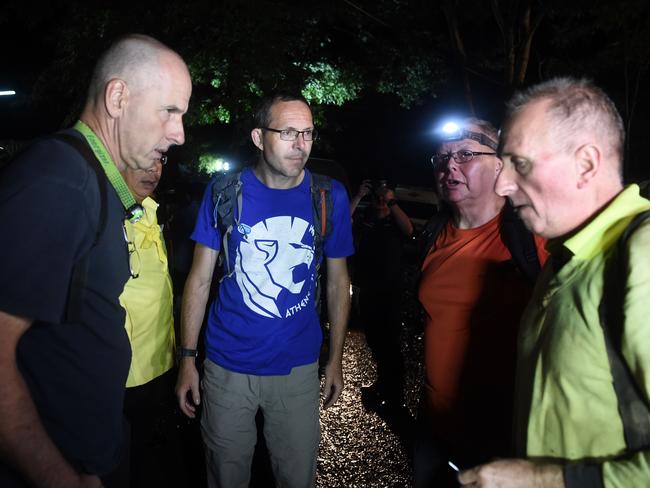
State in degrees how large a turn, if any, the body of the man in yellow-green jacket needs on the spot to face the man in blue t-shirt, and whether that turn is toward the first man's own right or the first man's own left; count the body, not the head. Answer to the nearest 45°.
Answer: approximately 45° to the first man's own right

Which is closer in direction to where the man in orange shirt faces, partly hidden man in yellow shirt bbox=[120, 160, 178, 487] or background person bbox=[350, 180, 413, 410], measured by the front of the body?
the partly hidden man in yellow shirt

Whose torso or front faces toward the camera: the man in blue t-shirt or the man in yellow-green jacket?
the man in blue t-shirt

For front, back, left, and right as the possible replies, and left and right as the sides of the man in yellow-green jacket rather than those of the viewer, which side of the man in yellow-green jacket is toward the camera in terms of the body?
left

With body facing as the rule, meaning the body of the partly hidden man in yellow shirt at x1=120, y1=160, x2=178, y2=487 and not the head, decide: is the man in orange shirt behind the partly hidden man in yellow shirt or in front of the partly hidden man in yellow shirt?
in front

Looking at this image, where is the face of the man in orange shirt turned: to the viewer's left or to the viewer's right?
to the viewer's left

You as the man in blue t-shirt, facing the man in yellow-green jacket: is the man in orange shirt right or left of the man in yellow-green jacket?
left

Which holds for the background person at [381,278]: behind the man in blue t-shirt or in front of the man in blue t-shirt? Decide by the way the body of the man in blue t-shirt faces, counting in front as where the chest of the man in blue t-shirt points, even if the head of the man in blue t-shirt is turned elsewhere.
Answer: behind

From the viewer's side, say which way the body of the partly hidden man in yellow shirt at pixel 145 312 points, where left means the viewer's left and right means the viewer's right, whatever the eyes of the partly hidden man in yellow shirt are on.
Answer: facing the viewer and to the right of the viewer

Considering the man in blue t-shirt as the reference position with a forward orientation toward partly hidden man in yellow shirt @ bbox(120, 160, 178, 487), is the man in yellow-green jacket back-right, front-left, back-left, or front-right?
back-left

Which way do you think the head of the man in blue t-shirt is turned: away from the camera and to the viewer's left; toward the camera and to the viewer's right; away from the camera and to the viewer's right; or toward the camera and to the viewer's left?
toward the camera and to the viewer's right

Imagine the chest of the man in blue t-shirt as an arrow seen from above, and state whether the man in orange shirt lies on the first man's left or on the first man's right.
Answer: on the first man's left

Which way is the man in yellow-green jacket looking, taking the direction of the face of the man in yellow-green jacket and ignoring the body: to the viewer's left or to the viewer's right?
to the viewer's left

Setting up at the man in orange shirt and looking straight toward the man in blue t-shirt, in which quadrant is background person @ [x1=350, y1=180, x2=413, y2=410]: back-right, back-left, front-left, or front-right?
front-right

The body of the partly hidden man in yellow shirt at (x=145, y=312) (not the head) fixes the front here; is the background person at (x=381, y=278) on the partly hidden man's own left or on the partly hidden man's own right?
on the partly hidden man's own left

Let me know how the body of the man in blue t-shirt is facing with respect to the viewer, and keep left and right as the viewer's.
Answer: facing the viewer
